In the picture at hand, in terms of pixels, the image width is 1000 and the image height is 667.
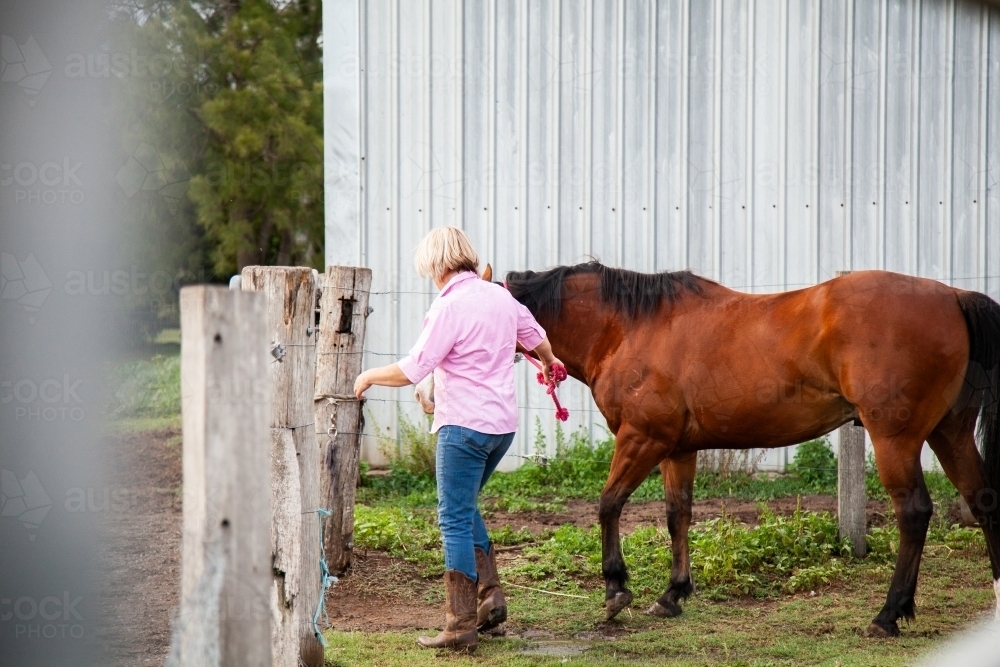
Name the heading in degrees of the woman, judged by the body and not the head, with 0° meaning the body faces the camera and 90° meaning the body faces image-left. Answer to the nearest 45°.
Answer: approximately 135°

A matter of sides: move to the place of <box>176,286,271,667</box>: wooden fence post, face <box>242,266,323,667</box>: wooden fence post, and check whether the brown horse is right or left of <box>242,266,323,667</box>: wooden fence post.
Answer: right

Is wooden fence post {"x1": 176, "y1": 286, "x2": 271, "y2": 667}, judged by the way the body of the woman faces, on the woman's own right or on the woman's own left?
on the woman's own left

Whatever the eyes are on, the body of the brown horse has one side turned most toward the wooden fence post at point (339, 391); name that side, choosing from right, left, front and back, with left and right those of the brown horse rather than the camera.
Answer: front

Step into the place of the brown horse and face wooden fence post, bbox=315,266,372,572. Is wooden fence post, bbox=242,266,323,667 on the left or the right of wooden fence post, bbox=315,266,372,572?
left

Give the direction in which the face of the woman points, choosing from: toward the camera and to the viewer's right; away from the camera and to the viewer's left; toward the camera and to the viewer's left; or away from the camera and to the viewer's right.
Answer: away from the camera and to the viewer's left

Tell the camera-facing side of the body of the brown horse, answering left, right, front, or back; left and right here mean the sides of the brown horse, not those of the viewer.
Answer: left

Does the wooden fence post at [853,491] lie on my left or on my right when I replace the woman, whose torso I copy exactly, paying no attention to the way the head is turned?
on my right

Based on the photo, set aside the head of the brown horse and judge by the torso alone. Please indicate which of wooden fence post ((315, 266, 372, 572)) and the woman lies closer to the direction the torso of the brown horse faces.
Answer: the wooden fence post

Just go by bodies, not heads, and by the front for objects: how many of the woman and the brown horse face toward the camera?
0

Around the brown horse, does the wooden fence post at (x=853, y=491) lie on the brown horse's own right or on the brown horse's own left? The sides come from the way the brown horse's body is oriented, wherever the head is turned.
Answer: on the brown horse's own right
